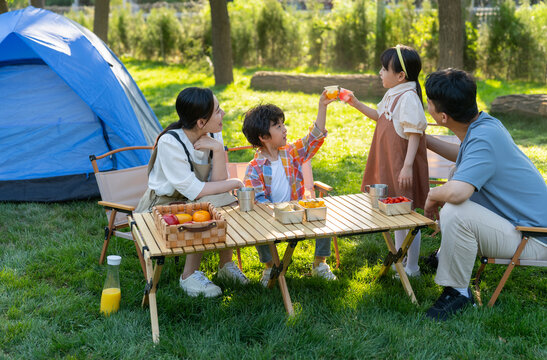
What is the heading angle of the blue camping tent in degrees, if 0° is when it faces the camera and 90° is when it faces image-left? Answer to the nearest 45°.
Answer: approximately 0°

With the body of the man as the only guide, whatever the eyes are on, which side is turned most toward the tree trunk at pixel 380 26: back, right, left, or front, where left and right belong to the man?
right

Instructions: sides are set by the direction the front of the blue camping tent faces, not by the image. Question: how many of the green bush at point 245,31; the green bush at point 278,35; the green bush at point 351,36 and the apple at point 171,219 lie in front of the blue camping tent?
1

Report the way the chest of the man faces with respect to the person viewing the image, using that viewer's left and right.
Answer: facing to the left of the viewer

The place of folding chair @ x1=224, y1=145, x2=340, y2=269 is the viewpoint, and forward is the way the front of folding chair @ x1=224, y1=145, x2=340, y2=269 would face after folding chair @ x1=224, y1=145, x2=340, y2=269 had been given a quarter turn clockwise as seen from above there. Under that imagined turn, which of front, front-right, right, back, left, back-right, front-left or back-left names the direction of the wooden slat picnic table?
left

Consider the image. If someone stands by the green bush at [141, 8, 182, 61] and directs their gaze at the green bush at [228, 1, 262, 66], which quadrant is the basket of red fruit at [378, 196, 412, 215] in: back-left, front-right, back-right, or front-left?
front-right

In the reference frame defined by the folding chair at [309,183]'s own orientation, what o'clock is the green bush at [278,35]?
The green bush is roughly at 6 o'clock from the folding chair.

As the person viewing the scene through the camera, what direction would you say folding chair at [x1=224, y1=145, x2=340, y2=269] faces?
facing the viewer

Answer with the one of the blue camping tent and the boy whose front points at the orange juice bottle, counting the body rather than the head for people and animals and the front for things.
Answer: the blue camping tent

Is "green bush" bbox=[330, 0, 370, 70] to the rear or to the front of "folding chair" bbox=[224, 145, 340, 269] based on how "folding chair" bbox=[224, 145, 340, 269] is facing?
to the rear

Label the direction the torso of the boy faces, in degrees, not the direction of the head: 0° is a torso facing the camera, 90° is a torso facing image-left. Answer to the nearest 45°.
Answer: approximately 315°

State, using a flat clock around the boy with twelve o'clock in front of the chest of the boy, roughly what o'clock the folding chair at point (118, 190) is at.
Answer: The folding chair is roughly at 3 o'clock from the boy.

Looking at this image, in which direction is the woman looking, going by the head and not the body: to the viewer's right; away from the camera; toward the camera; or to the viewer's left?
to the viewer's right

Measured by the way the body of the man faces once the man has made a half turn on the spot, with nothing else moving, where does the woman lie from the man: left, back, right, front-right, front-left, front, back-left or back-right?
back

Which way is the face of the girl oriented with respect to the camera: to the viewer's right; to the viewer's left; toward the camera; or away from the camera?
to the viewer's left

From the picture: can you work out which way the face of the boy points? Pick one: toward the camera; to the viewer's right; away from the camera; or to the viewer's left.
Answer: to the viewer's right
